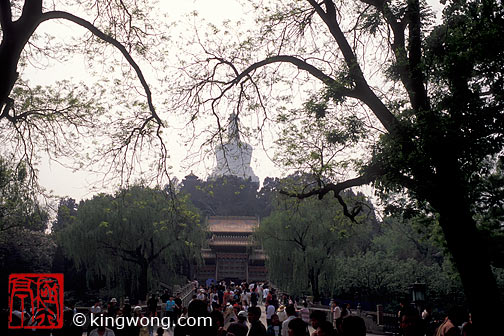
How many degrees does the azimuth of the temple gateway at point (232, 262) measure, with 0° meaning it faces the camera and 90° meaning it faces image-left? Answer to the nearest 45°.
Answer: approximately 0°

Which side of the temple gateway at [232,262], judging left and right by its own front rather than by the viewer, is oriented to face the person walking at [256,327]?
front

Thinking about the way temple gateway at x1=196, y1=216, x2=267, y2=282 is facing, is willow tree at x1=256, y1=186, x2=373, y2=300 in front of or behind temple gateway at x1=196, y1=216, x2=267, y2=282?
in front
